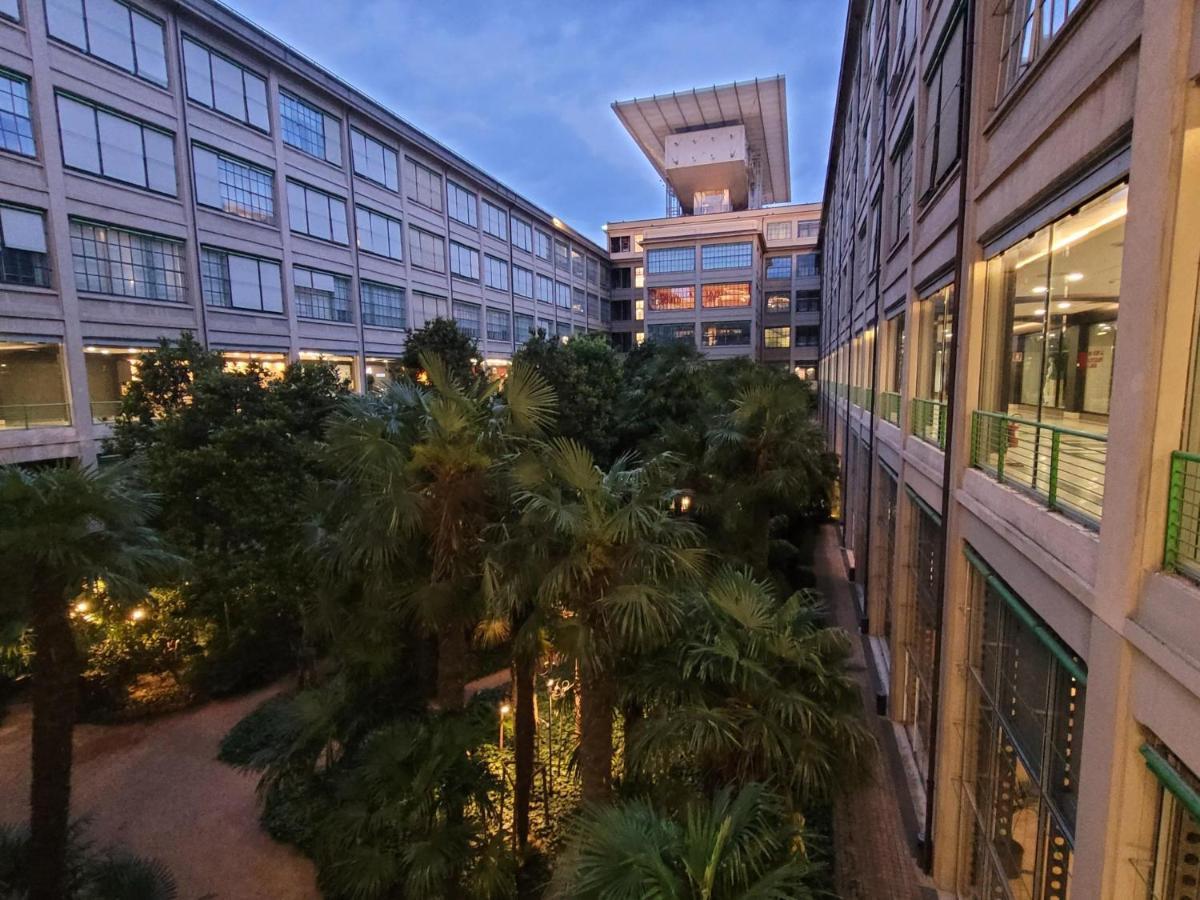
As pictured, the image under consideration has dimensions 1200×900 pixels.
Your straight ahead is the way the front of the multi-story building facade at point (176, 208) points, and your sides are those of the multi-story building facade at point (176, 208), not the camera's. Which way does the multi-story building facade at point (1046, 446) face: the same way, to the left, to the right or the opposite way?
the opposite way

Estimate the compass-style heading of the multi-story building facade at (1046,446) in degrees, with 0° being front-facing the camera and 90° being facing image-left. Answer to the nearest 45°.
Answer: approximately 90°

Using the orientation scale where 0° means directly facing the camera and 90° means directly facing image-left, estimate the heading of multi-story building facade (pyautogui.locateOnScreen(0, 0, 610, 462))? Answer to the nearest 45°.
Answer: approximately 315°

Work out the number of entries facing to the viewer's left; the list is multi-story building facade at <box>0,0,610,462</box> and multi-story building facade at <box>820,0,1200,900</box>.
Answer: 1

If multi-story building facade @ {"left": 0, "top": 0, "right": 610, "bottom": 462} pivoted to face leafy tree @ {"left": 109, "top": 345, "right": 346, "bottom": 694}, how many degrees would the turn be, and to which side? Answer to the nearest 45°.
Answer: approximately 45° to its right

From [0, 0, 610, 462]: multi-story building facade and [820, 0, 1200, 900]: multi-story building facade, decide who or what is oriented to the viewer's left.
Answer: [820, 0, 1200, 900]: multi-story building facade
